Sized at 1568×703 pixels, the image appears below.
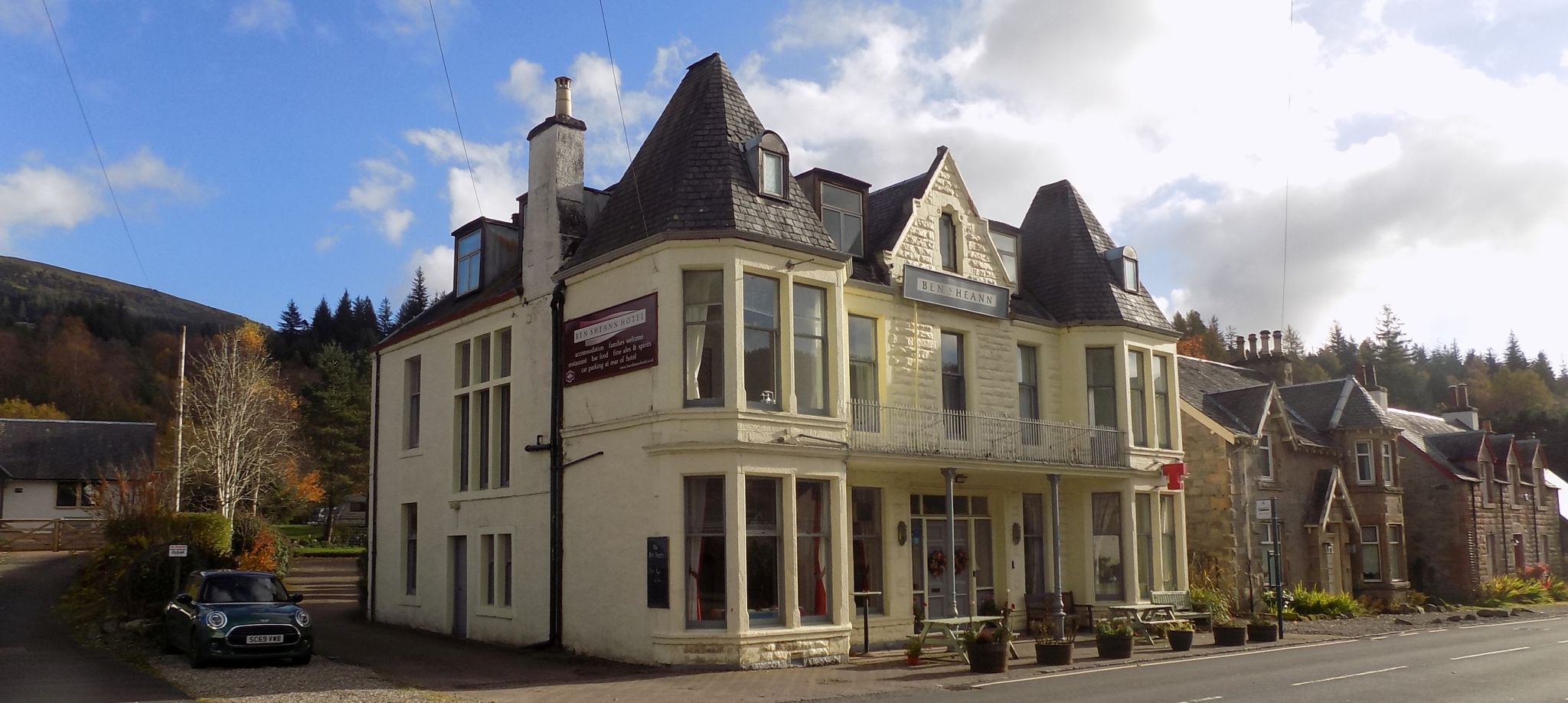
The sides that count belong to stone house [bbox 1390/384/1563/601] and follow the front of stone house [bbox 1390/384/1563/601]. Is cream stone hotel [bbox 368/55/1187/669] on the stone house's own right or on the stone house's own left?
on the stone house's own right

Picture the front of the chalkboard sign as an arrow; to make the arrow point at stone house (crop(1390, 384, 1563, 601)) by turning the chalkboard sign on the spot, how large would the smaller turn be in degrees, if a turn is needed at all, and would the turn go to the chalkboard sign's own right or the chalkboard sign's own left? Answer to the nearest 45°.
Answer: approximately 135° to the chalkboard sign's own left

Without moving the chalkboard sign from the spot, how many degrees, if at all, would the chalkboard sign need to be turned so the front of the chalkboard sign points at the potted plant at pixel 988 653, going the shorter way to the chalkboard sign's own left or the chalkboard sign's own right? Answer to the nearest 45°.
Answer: approximately 90° to the chalkboard sign's own left

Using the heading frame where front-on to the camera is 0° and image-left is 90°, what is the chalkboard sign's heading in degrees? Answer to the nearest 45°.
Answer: approximately 0°

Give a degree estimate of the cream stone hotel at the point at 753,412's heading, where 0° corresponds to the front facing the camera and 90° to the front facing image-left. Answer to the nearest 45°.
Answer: approximately 315°

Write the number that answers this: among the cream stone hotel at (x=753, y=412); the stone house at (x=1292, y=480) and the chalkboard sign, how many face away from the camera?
0

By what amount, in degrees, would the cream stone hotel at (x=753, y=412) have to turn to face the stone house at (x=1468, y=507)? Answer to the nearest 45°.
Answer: approximately 90° to its left

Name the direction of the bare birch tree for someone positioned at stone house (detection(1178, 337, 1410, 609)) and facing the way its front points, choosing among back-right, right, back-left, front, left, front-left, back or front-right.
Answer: back-right

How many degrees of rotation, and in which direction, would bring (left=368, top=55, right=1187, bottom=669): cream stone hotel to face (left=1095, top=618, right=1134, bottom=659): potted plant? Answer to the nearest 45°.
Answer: approximately 45° to its left

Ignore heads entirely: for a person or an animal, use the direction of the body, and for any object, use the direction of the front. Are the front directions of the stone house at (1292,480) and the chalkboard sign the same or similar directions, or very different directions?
same or similar directions

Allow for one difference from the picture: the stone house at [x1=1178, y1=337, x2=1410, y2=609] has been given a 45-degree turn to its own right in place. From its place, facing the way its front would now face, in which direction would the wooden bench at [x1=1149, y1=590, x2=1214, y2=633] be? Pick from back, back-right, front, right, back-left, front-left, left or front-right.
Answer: front

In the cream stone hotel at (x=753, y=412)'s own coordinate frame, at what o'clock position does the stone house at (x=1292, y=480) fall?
the stone house at (x=1292, y=480) is roughly at 9 o'clock from the cream stone hotel at (x=753, y=412).

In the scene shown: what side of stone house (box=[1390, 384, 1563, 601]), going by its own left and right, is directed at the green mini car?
right

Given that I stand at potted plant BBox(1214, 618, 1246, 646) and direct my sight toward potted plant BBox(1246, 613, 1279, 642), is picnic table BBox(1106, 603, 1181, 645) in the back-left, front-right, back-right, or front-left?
back-left

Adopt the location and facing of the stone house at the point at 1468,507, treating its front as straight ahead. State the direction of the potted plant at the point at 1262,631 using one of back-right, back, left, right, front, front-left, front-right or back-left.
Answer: front-right

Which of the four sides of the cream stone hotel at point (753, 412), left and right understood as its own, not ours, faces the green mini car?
right
